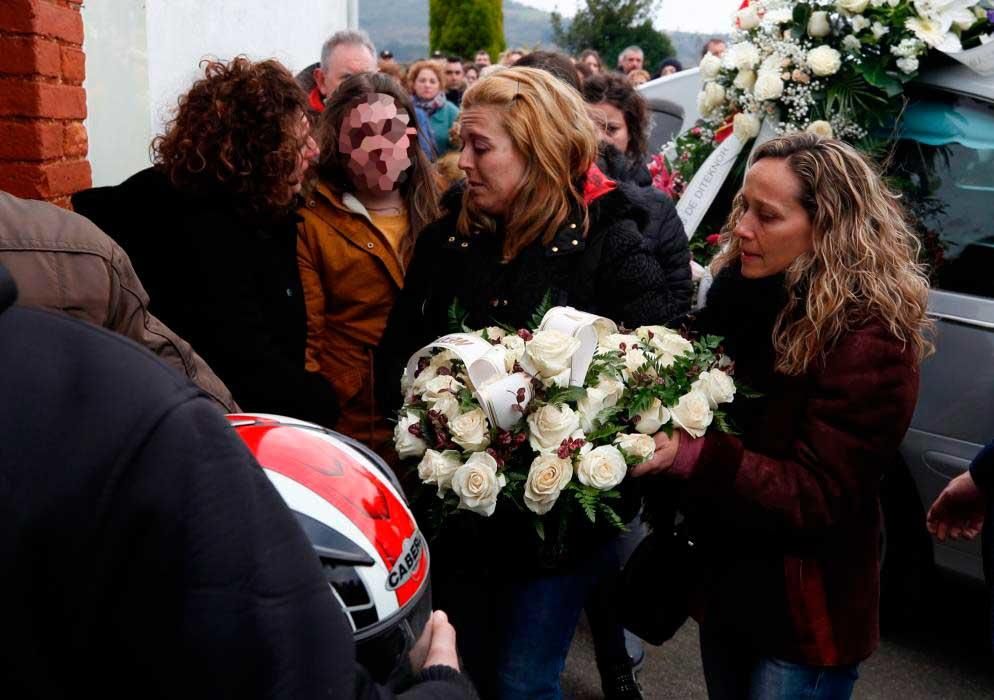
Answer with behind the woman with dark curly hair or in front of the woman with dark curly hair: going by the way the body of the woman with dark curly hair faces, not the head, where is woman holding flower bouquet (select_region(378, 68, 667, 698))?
in front

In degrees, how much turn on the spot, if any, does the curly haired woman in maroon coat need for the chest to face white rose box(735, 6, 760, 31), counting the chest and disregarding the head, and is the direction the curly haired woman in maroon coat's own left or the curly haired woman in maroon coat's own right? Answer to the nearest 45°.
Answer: approximately 90° to the curly haired woman in maroon coat's own right

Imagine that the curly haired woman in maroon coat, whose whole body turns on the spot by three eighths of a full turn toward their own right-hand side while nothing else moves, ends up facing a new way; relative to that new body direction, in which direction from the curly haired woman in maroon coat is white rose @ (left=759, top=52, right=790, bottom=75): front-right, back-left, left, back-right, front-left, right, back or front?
front-left

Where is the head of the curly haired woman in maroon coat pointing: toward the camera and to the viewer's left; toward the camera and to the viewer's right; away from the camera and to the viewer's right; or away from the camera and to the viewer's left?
toward the camera and to the viewer's left

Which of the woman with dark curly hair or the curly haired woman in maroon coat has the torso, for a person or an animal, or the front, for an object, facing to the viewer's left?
the curly haired woman in maroon coat

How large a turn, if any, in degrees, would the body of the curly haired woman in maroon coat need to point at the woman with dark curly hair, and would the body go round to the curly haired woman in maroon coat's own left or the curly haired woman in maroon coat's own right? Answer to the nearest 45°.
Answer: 0° — they already face them

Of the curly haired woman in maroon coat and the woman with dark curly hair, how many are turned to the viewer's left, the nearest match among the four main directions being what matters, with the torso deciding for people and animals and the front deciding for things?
1

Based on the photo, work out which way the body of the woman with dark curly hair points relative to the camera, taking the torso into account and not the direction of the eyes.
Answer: to the viewer's right

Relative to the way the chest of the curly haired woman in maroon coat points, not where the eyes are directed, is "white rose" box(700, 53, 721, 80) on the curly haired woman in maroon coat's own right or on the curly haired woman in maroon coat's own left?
on the curly haired woman in maroon coat's own right

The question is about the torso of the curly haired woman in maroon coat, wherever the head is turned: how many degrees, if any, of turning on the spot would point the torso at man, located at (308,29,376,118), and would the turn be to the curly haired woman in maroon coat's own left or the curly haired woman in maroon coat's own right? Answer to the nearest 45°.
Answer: approximately 45° to the curly haired woman in maroon coat's own right

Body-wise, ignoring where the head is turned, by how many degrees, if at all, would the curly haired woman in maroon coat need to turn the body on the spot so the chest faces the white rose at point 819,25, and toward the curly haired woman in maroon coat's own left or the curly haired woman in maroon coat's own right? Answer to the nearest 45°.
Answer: approximately 90° to the curly haired woman in maroon coat's own right

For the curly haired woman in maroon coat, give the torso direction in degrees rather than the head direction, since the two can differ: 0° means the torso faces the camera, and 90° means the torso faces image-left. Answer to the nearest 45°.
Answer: approximately 90°

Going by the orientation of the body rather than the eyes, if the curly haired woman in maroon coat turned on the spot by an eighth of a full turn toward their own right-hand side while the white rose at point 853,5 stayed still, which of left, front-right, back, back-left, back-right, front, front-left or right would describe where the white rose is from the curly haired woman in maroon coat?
front-right
